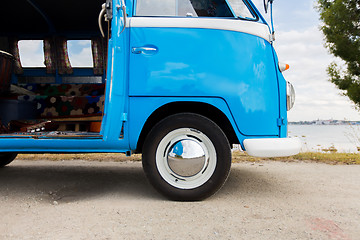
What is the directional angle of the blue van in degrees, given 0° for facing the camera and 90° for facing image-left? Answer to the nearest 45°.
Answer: approximately 270°
